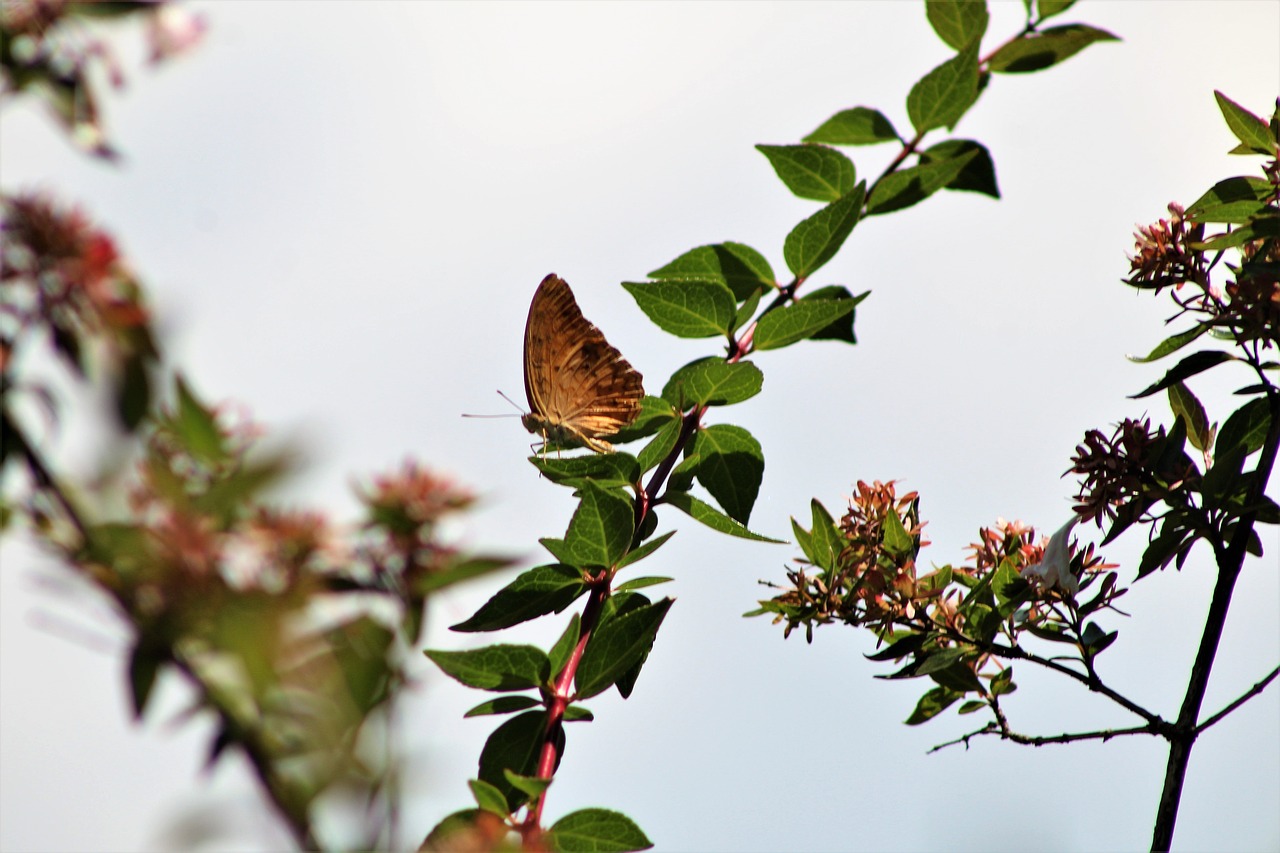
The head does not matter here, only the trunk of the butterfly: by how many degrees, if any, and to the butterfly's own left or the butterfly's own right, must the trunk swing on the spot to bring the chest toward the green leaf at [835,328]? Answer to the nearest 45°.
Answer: approximately 135° to the butterfly's own left

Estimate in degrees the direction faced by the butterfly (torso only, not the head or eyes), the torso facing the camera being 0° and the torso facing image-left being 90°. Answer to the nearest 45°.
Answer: approximately 90°

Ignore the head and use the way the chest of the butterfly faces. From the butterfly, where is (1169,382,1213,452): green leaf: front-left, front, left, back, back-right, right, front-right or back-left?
back-left

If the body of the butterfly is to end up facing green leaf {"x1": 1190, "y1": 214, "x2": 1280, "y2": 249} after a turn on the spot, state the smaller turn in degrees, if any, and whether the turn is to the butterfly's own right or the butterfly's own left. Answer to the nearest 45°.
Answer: approximately 135° to the butterfly's own left

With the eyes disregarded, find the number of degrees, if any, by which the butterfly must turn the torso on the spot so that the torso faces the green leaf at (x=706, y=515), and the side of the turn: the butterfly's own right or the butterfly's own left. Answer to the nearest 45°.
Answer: approximately 180°

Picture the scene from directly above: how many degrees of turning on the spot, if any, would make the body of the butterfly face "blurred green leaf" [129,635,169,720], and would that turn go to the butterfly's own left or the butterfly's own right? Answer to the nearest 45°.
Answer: approximately 90° to the butterfly's own left

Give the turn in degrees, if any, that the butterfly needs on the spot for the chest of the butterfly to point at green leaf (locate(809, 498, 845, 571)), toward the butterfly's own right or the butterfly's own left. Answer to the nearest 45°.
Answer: approximately 135° to the butterfly's own left

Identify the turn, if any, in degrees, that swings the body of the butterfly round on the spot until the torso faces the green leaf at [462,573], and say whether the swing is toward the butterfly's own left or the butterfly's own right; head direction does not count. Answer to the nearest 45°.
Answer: approximately 90° to the butterfly's own left
